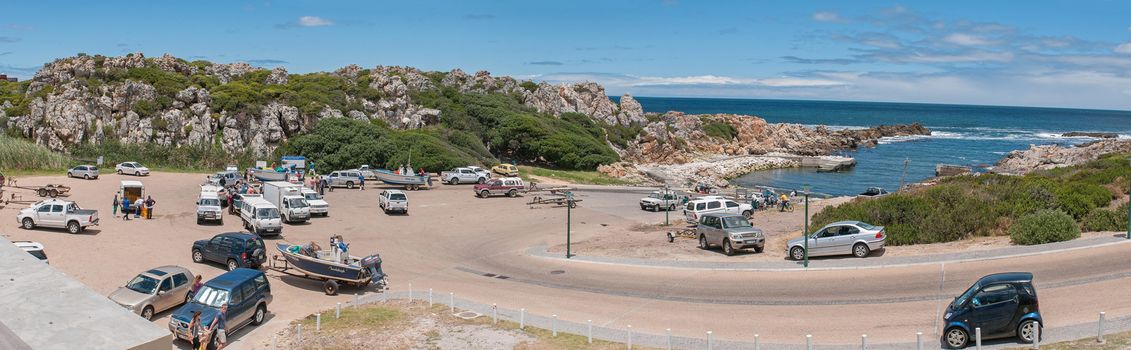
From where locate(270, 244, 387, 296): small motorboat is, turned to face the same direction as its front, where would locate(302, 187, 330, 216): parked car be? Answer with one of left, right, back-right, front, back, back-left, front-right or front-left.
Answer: right

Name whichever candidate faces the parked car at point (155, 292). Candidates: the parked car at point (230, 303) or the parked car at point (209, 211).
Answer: the parked car at point (209, 211)

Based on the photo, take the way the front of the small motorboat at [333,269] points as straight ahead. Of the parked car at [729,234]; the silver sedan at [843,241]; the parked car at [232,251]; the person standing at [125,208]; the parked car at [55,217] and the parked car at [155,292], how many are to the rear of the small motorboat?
2

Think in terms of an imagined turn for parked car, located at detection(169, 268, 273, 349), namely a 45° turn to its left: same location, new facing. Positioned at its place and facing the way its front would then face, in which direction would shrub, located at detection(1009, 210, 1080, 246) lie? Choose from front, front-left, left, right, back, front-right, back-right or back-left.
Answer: left

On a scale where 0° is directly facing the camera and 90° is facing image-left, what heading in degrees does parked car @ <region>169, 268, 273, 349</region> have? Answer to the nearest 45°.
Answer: approximately 45°

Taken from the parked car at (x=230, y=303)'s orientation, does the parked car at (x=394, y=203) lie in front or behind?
behind

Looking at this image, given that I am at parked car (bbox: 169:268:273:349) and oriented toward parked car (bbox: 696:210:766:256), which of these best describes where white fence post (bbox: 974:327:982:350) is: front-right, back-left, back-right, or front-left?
front-right

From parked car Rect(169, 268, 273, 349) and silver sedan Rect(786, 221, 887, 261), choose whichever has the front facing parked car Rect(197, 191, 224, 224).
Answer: the silver sedan

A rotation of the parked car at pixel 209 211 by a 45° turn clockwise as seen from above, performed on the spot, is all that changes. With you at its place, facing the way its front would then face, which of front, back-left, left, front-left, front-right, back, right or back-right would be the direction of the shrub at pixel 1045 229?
left

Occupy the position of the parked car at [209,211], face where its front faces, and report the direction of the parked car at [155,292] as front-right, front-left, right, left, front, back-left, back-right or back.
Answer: front

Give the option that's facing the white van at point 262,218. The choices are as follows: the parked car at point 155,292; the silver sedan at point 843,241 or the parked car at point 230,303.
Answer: the silver sedan

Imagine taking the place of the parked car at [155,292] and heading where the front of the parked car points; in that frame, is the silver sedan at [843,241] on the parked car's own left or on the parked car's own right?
on the parked car's own left

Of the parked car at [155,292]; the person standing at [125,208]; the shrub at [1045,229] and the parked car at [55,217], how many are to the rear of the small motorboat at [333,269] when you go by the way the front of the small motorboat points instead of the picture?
1

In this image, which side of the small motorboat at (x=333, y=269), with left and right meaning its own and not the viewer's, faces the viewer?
left

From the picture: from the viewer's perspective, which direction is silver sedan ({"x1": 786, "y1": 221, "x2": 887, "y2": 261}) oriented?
to the viewer's left

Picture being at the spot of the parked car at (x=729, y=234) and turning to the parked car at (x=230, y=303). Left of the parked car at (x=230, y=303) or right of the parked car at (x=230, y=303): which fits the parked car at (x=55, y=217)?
right

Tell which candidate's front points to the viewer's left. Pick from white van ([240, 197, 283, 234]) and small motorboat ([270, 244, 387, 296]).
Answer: the small motorboat

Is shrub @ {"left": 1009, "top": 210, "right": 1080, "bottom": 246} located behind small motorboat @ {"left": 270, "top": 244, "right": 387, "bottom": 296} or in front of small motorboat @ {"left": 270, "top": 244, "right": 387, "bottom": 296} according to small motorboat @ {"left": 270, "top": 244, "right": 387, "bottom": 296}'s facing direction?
behind

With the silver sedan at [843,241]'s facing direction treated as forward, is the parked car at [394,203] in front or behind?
in front

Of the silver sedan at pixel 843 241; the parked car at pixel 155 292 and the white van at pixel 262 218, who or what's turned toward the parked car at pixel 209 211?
the silver sedan

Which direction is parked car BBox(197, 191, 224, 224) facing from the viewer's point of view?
toward the camera
